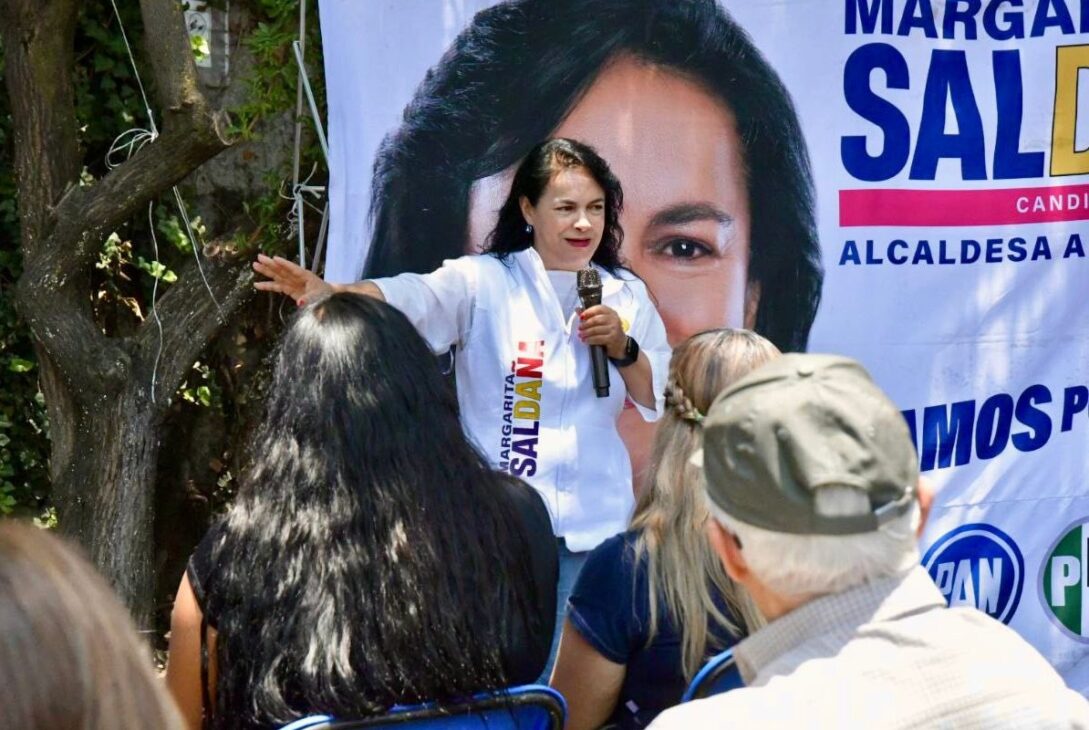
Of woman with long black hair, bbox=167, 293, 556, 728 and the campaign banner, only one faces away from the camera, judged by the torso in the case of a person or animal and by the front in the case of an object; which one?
the woman with long black hair

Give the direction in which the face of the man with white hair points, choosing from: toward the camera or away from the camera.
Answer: away from the camera

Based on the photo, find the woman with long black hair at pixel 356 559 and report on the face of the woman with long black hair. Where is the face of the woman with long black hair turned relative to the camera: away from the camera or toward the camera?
away from the camera

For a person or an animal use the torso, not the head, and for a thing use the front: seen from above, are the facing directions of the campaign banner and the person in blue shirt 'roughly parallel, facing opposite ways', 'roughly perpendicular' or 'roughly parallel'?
roughly parallel, facing opposite ways

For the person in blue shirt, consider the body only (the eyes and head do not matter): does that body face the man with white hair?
no

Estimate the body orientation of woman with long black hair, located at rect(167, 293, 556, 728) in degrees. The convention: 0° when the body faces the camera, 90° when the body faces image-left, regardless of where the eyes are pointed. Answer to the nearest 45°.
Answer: approximately 180°

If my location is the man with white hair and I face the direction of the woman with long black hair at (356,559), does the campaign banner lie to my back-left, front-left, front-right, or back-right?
front-right

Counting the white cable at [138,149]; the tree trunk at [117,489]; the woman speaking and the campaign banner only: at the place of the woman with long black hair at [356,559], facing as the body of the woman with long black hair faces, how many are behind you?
0

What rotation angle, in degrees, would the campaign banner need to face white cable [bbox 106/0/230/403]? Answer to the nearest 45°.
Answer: approximately 90° to its right

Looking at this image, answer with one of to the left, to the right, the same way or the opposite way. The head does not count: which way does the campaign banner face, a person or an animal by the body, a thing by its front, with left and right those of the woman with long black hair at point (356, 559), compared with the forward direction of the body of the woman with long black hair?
the opposite way

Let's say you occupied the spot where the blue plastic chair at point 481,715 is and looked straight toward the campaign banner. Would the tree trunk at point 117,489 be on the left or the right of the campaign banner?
left

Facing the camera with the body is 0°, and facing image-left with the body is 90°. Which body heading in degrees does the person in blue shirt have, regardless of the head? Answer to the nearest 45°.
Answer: approximately 180°

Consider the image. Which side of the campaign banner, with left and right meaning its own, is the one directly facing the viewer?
front

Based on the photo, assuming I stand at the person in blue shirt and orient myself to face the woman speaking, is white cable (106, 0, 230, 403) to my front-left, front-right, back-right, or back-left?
front-left

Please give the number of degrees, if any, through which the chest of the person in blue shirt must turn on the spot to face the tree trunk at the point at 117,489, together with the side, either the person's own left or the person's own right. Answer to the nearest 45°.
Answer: approximately 45° to the person's own left

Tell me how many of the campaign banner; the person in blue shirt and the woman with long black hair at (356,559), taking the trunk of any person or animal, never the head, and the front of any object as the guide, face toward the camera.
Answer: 1
